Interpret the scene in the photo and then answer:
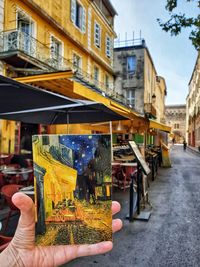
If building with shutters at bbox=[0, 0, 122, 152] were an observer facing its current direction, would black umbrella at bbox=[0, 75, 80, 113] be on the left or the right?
on its right

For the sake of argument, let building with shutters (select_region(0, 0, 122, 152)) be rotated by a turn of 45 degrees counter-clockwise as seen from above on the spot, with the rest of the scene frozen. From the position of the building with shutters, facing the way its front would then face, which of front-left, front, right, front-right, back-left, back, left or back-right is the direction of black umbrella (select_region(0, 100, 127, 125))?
right

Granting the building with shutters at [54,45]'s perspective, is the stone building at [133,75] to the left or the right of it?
on its left

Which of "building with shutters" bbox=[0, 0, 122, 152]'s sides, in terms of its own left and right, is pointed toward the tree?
front

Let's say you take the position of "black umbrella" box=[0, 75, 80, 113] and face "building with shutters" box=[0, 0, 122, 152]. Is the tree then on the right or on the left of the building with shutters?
right

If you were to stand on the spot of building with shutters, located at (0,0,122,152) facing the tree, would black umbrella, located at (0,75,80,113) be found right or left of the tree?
right
